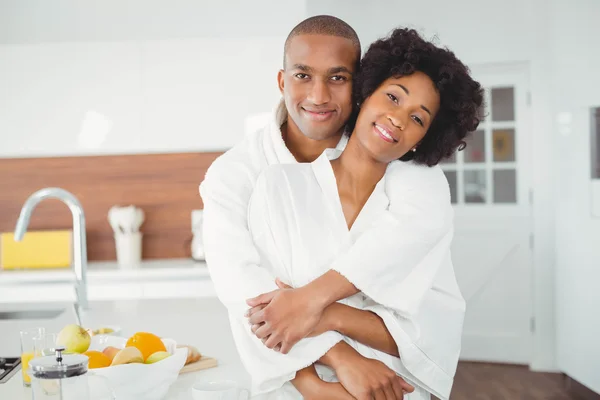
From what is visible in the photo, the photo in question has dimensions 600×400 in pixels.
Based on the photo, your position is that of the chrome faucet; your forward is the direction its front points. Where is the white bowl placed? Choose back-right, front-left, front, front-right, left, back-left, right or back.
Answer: left

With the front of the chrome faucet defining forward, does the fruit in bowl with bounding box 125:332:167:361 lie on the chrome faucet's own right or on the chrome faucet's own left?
on the chrome faucet's own left

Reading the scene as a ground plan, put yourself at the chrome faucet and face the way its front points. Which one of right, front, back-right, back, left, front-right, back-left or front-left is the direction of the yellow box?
right

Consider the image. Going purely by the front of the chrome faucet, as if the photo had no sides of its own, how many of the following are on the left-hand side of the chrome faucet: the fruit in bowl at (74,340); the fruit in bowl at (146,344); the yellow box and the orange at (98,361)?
3

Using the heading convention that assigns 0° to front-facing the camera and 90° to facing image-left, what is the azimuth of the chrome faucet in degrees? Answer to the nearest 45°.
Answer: approximately 90°

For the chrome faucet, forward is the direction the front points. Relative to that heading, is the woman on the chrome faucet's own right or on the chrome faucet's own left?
on the chrome faucet's own left

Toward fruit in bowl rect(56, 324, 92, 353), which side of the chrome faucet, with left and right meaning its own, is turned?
left

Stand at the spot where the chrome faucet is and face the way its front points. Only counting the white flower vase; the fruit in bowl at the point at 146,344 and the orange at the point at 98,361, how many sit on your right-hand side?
1

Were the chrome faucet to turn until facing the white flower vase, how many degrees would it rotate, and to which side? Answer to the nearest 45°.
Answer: approximately 90° to its right

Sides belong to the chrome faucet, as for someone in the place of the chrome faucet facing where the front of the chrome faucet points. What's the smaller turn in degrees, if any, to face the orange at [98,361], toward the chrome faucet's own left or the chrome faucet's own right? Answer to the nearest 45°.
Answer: approximately 90° to the chrome faucet's own left
